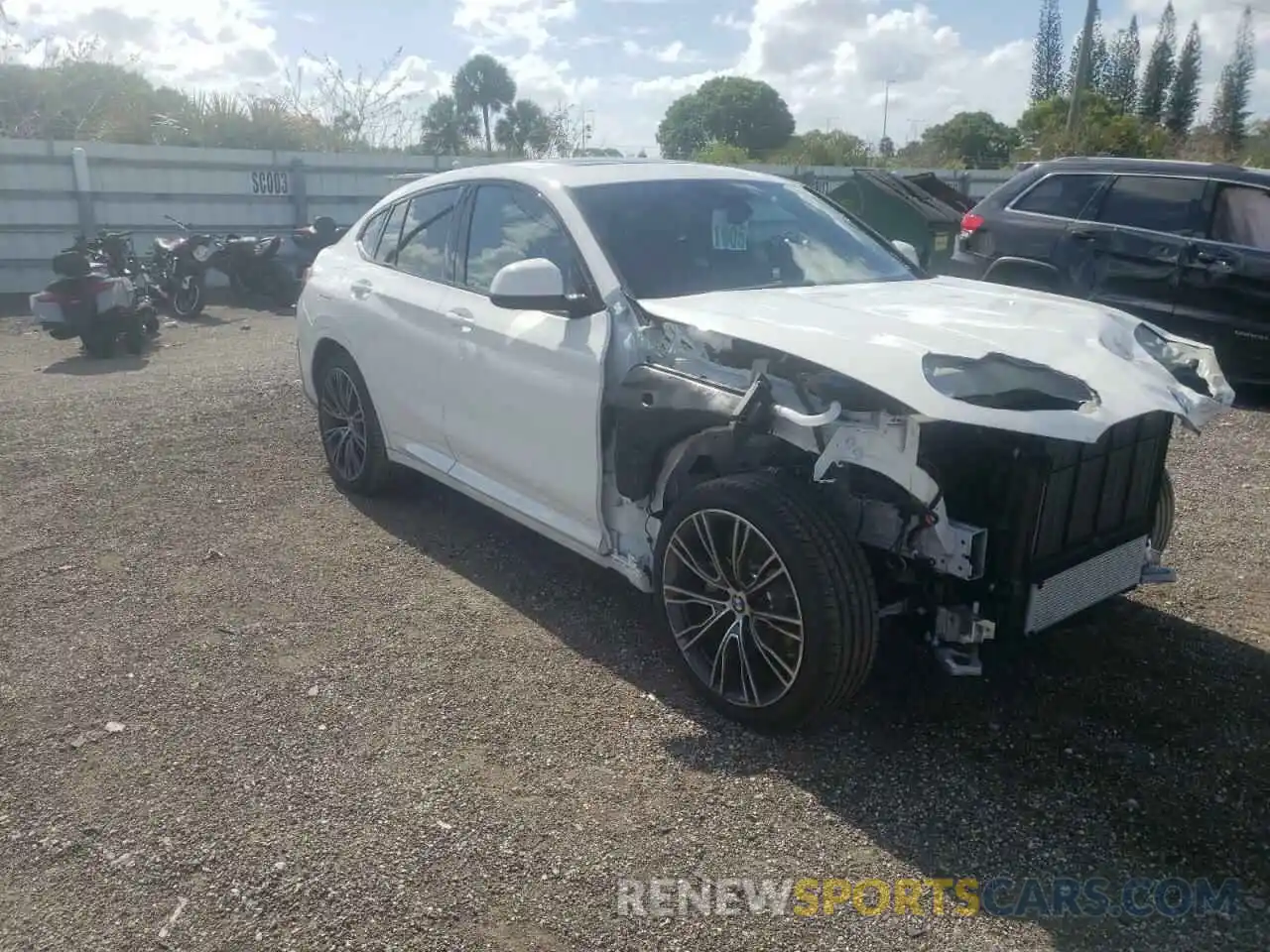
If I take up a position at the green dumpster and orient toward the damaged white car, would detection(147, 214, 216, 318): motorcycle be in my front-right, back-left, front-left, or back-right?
front-right

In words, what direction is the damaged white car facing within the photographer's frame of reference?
facing the viewer and to the right of the viewer

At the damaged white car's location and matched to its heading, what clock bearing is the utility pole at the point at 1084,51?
The utility pole is roughly at 8 o'clock from the damaged white car.

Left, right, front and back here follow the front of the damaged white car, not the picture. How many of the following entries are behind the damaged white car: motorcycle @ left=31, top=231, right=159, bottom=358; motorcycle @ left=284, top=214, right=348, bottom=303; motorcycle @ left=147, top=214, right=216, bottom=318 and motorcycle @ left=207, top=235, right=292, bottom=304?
4

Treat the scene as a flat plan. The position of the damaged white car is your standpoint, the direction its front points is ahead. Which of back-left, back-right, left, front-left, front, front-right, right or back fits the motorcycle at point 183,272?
back

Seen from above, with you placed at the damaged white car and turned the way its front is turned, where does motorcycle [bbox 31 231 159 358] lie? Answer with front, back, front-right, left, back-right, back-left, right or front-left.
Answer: back

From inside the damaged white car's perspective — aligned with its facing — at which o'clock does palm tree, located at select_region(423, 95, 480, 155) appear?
The palm tree is roughly at 7 o'clock from the damaged white car.

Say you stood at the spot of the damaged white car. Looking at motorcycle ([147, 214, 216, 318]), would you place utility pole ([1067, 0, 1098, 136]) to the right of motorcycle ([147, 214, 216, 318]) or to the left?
right

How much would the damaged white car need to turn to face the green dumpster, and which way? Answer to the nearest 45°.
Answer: approximately 135° to its left

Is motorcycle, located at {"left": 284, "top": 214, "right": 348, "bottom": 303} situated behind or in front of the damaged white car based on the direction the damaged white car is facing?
behind
